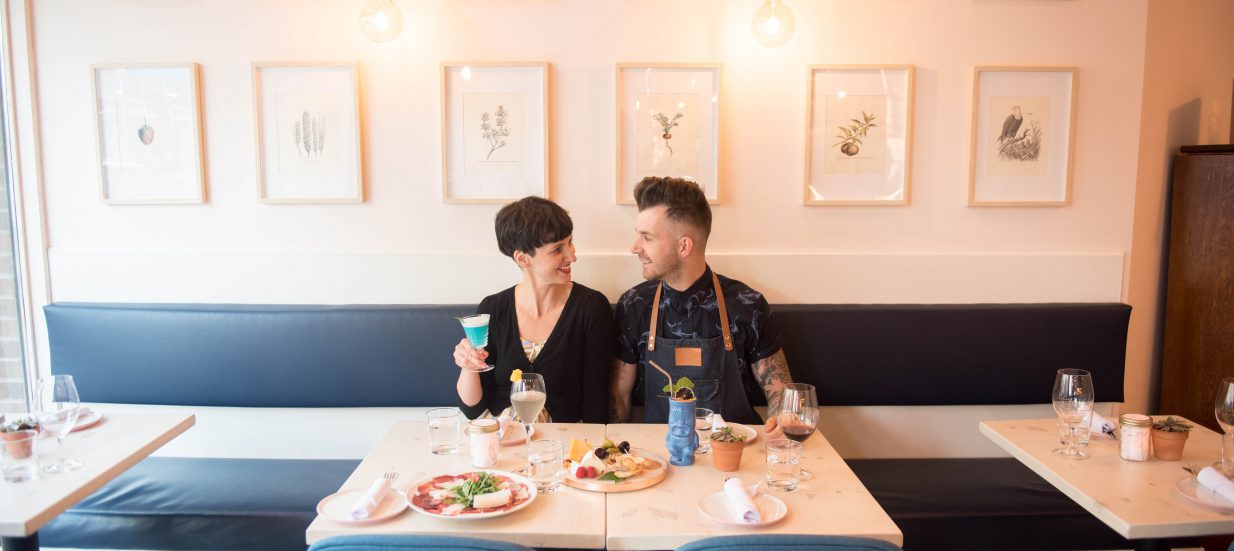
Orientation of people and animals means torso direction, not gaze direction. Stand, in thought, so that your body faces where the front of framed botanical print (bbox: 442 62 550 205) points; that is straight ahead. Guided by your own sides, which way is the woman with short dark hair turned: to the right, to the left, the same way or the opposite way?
the same way

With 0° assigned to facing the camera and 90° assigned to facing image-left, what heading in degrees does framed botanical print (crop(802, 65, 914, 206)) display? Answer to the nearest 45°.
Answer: approximately 0°

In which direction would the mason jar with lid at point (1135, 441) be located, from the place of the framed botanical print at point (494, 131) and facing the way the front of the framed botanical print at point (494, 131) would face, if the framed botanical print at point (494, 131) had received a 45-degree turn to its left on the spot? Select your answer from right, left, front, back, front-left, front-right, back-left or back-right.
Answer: front

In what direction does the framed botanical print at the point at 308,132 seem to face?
toward the camera

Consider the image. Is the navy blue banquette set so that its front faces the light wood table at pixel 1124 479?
no

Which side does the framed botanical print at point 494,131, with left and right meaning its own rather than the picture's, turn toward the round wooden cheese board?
front

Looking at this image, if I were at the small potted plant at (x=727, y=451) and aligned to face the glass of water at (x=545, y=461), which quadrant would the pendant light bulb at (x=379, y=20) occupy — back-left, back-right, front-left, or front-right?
front-right

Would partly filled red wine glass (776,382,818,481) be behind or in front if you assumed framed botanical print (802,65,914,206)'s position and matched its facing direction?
in front

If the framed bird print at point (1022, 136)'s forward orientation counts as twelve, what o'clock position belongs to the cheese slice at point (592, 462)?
The cheese slice is roughly at 1 o'clock from the framed bird print.

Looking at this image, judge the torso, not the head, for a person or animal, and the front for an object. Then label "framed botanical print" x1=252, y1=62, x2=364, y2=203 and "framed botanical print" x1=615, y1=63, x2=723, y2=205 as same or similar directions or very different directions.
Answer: same or similar directions

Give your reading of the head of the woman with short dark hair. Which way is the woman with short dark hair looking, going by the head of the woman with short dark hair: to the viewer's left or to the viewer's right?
to the viewer's right

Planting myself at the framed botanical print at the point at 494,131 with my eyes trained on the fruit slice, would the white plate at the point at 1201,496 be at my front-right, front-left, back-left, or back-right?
front-left

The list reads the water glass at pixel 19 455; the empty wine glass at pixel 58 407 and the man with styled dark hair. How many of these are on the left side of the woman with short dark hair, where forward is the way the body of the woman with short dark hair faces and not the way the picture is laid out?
1

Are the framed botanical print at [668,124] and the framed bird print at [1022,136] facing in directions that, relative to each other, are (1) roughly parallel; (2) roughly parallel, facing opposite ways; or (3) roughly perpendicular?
roughly parallel

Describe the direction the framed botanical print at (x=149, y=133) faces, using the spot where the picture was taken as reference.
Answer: facing the viewer

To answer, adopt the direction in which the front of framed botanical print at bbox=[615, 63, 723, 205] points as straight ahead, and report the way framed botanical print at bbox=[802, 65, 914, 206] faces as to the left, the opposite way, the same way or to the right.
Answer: the same way

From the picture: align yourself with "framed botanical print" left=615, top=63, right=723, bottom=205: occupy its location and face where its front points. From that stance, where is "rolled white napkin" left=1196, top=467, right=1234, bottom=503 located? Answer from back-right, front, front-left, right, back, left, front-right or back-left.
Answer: front-left

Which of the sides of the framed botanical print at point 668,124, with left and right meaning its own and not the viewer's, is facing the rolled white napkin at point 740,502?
front

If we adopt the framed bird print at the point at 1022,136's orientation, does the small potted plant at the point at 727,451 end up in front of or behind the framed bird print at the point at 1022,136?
in front

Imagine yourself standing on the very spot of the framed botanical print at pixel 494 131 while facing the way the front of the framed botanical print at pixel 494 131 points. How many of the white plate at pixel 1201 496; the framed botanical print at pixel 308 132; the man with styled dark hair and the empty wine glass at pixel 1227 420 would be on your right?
1
